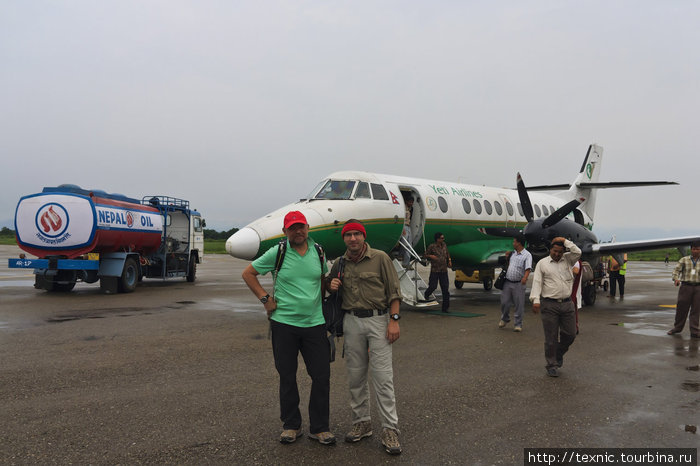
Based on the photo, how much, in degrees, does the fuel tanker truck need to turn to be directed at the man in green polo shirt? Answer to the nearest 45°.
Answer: approximately 135° to its right

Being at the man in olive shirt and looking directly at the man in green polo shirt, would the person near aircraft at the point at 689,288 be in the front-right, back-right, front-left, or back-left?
back-right

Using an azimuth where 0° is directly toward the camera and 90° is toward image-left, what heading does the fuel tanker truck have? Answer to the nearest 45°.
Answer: approximately 225°

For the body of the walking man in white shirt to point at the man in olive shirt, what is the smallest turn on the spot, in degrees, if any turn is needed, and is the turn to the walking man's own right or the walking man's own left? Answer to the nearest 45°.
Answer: approximately 45° to the walking man's own right

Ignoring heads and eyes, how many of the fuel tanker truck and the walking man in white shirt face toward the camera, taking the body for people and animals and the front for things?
1

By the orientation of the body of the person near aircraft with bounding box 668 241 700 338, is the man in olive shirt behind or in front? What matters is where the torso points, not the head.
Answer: in front

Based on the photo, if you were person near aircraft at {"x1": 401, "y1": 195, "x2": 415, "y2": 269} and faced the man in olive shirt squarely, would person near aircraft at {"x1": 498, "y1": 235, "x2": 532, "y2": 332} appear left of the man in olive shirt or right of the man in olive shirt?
left
